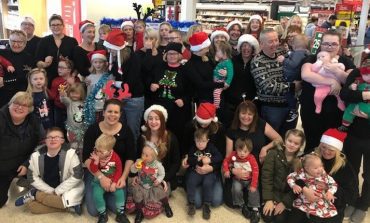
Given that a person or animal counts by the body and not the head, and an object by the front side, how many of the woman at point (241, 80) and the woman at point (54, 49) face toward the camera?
2

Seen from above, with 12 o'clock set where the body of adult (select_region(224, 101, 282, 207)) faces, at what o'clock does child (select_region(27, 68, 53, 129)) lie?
The child is roughly at 3 o'clock from the adult.

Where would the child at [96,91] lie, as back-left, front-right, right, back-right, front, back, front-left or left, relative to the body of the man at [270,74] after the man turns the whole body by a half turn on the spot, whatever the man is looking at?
front-left

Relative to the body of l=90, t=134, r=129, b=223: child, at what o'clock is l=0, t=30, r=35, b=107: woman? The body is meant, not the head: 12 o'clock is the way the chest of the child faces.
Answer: The woman is roughly at 5 o'clock from the child.

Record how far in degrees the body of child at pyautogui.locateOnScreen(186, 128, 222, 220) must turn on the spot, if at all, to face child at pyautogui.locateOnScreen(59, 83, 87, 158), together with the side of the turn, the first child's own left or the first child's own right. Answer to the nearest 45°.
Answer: approximately 90° to the first child's own right
